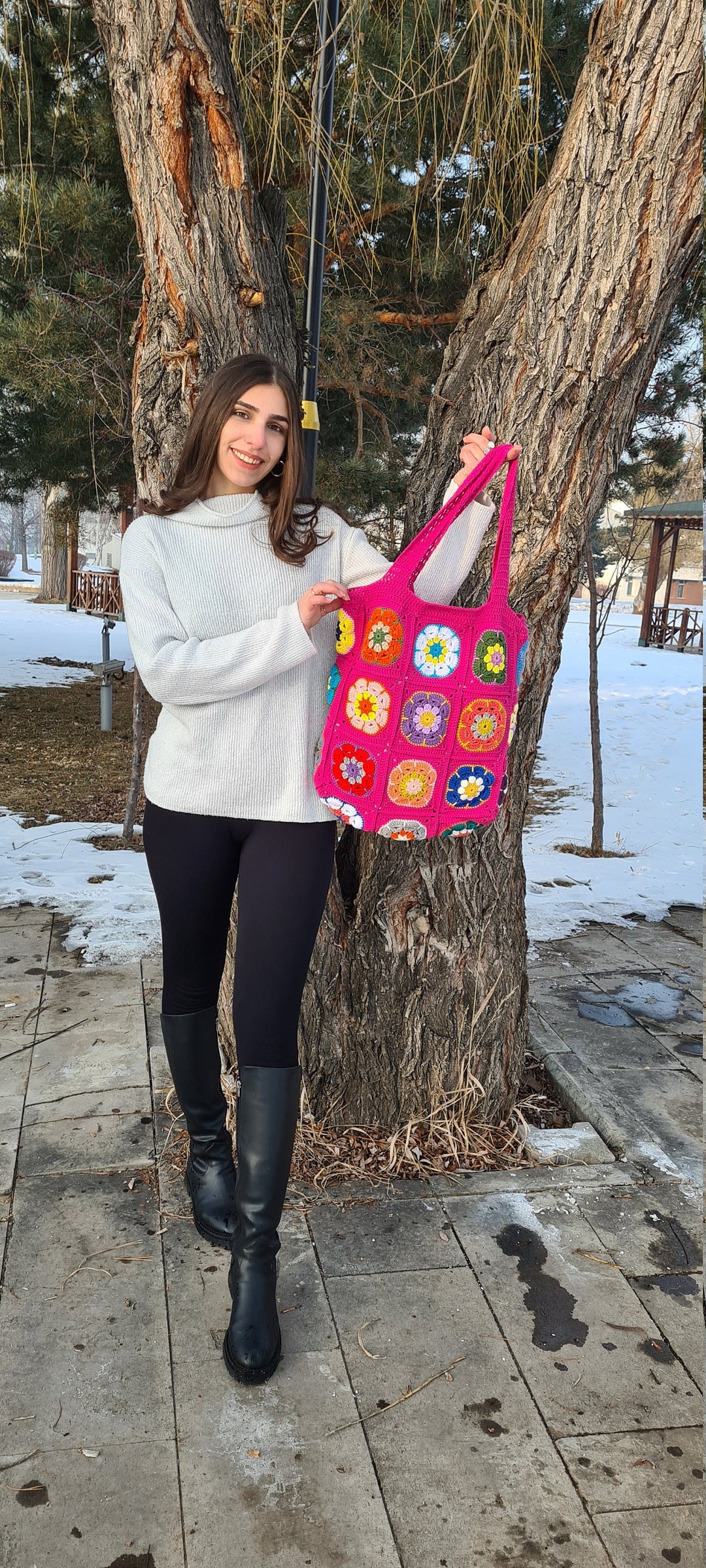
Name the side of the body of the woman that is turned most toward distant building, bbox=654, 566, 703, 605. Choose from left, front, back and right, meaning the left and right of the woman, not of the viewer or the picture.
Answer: back

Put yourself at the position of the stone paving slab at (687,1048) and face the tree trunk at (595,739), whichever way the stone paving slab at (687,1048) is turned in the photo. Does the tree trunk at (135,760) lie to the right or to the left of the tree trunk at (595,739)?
left

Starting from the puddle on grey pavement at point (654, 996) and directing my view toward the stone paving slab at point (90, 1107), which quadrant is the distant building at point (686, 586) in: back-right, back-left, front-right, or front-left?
back-right

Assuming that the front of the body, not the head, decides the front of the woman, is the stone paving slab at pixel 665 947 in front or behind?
behind

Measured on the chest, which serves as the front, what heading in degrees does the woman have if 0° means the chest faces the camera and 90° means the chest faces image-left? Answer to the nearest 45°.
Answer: approximately 0°

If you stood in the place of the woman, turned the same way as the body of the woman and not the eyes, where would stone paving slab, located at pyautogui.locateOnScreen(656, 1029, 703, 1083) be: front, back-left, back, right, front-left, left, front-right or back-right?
back-left

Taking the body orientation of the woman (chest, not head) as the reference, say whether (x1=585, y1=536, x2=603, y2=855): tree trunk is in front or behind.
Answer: behind
